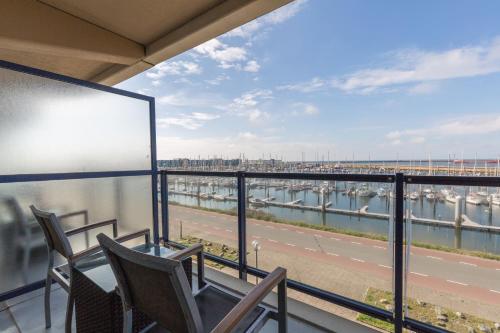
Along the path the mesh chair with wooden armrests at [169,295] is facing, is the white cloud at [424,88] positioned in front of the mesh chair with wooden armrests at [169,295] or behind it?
in front

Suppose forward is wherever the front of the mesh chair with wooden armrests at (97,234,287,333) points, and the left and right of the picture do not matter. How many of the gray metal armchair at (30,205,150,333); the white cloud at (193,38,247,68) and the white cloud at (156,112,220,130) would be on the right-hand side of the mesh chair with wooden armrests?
0

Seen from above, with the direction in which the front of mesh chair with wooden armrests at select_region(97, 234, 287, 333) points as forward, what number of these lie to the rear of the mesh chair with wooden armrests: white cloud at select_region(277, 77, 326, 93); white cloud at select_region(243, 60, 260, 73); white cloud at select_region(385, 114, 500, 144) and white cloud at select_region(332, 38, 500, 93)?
0

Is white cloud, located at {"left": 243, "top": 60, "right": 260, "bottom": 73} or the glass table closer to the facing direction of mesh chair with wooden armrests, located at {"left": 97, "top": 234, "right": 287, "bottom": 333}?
the white cloud

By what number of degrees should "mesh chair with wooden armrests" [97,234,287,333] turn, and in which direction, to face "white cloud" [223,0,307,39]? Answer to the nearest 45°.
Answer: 0° — it already faces it

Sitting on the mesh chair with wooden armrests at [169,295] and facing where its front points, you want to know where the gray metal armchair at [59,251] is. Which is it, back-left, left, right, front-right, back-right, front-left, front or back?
left

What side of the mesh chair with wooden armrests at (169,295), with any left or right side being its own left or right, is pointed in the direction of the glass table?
left

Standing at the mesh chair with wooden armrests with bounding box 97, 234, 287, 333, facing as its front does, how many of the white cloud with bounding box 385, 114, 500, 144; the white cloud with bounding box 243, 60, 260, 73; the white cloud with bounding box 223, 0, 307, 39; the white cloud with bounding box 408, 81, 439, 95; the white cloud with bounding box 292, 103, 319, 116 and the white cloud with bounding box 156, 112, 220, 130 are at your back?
0

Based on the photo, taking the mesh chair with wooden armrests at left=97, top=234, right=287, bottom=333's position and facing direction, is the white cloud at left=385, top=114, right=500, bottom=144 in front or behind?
in front

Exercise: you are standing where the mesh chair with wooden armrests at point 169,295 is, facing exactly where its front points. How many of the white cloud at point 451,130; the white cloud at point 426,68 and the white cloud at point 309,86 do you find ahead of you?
3

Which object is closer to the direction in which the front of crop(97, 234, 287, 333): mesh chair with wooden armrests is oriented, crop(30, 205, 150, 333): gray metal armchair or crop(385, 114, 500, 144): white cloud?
the white cloud

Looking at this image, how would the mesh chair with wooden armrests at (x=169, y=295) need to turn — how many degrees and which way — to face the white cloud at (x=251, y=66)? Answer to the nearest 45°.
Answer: approximately 45° to its left

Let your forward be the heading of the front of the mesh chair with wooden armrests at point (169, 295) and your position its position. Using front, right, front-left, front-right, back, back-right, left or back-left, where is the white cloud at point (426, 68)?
front

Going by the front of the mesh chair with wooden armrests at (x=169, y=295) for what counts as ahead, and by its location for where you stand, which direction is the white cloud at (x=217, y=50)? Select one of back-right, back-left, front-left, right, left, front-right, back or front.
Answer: front-left

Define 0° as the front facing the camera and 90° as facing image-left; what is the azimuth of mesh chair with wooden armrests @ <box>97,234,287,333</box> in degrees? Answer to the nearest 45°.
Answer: approximately 225°

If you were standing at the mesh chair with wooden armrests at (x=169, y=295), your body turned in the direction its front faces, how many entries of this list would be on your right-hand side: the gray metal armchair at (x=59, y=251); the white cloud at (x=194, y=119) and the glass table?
0
